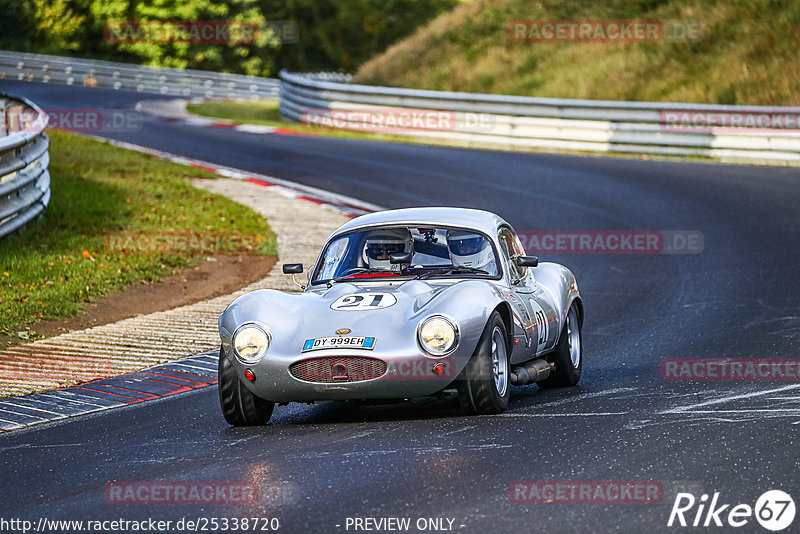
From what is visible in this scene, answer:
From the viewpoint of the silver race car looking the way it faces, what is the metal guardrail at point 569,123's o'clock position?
The metal guardrail is roughly at 5 o'clock from the silver race car.

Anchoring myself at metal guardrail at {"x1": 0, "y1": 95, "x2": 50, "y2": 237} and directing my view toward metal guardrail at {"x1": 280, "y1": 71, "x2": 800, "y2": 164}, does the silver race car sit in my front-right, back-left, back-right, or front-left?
back-right

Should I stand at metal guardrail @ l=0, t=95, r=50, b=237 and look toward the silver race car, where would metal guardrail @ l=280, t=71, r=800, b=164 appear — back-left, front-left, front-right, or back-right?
back-left

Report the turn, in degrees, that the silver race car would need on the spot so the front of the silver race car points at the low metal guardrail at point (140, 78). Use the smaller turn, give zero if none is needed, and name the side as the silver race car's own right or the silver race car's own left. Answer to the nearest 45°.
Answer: approximately 135° to the silver race car's own right

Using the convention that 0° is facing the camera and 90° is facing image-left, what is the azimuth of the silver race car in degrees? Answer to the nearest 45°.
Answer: approximately 45°

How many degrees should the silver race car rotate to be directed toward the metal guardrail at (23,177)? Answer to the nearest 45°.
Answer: approximately 90° to its right

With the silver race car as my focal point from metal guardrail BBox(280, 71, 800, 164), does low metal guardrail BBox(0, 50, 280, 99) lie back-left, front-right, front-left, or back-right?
back-right

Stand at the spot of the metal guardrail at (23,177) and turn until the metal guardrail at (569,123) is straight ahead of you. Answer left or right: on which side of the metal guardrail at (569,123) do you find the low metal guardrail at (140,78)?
left
